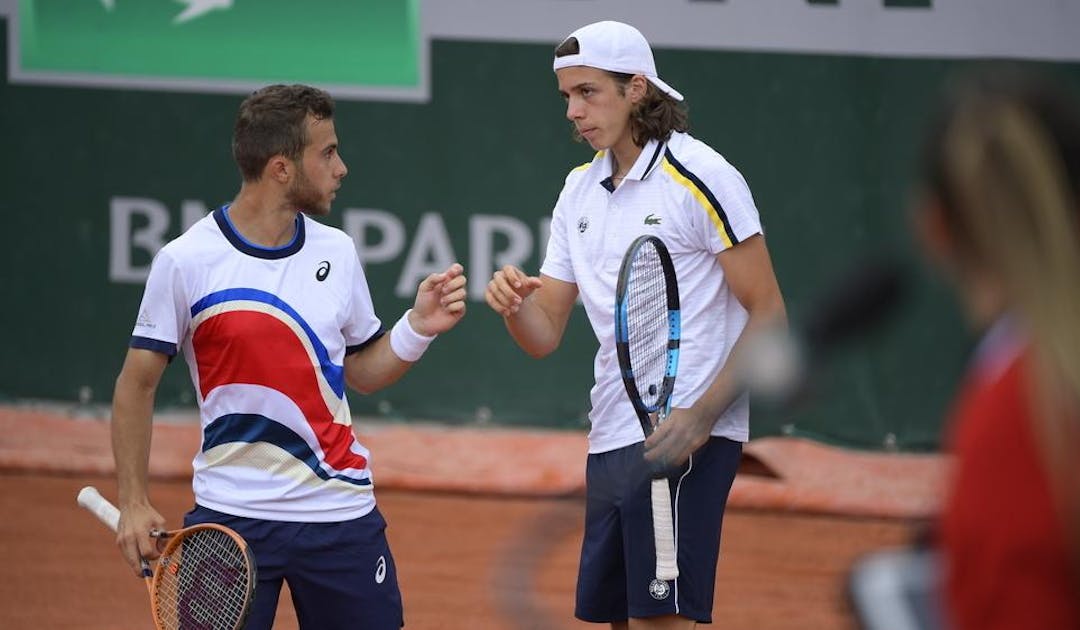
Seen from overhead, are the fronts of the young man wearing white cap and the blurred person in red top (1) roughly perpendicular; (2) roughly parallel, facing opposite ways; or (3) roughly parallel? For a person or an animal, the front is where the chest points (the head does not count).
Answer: roughly perpendicular

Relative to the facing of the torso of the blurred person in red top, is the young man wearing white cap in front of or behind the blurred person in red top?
in front

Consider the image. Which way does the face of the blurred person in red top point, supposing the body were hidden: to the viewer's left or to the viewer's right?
to the viewer's left

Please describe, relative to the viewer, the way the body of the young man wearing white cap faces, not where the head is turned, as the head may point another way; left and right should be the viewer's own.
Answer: facing the viewer and to the left of the viewer

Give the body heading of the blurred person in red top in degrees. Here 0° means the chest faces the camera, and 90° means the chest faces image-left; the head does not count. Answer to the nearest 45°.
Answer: approximately 135°

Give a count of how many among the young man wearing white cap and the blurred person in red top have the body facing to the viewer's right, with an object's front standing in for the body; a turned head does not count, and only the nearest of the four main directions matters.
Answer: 0

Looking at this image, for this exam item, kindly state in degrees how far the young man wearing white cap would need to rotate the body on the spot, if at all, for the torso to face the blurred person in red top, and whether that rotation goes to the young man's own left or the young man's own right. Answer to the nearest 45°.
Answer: approximately 45° to the young man's own left
